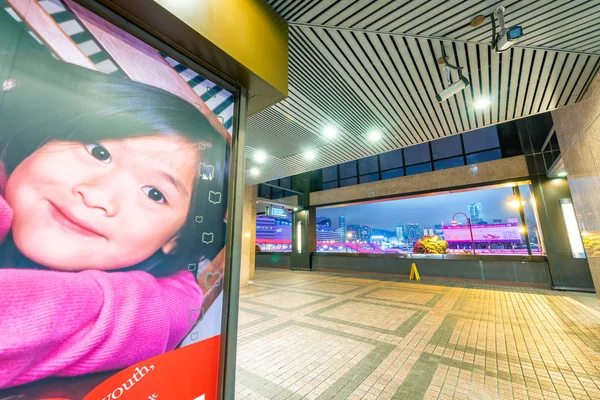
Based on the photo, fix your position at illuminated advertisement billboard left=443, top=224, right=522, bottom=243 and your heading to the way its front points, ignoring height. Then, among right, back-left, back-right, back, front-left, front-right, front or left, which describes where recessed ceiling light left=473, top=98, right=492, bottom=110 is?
front

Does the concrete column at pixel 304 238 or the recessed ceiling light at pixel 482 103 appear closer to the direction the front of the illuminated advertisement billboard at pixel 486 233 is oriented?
the recessed ceiling light

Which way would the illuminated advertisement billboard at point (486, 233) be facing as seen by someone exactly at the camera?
facing the viewer

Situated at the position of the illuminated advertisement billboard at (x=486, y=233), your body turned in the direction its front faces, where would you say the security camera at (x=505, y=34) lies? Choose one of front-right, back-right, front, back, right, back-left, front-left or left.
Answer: front

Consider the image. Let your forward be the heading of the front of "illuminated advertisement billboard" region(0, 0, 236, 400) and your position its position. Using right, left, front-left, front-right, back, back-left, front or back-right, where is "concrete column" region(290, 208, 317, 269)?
left

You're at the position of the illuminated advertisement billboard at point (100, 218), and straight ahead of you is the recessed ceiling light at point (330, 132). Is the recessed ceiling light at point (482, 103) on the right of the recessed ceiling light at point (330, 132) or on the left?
right

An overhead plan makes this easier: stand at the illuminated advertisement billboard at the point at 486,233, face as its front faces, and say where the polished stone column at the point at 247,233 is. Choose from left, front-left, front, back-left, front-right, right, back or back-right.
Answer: front-right

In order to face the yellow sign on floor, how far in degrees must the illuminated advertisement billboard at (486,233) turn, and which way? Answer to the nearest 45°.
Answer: approximately 45° to its right

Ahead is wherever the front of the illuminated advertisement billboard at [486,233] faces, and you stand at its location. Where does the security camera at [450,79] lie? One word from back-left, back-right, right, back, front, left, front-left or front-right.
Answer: front

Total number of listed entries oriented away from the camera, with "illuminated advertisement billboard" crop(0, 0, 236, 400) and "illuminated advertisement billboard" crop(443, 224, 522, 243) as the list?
0

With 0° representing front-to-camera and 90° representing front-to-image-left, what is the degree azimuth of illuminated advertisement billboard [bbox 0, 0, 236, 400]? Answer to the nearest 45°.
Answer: approximately 315°

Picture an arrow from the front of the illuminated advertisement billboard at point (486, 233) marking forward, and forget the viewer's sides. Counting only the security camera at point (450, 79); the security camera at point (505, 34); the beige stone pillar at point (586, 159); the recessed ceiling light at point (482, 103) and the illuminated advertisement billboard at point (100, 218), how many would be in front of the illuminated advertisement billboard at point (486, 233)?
5
